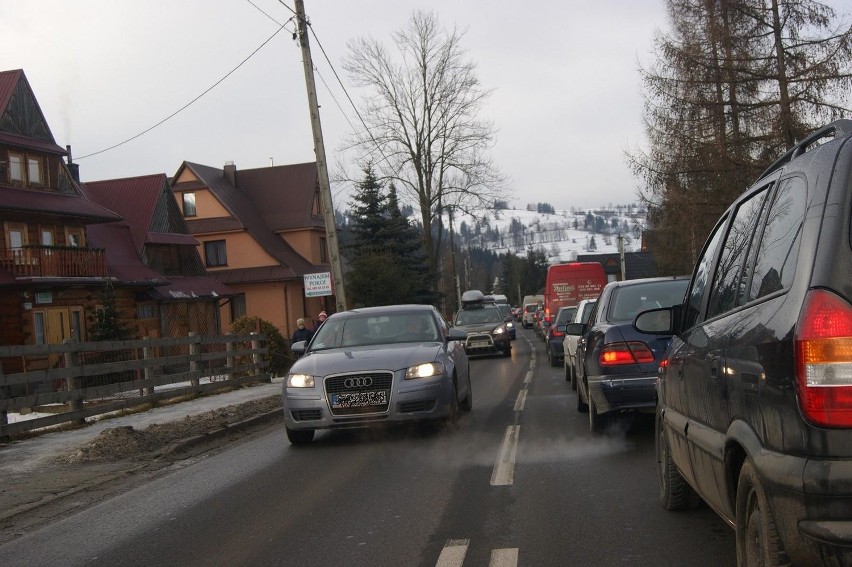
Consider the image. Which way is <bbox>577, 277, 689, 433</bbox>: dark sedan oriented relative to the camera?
away from the camera

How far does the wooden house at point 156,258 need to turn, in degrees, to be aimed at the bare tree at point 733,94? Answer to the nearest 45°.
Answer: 0° — it already faces it

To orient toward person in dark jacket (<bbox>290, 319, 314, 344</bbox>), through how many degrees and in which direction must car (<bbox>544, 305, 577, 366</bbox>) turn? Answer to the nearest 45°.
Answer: approximately 135° to its left

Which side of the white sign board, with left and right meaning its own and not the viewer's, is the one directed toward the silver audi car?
front

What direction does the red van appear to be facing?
away from the camera

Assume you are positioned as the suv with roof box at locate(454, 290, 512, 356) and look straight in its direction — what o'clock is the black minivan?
The black minivan is roughly at 12 o'clock from the suv with roof box.

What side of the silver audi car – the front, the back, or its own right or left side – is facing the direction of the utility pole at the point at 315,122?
back

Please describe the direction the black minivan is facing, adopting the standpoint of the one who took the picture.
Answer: facing away from the viewer and to the left of the viewer

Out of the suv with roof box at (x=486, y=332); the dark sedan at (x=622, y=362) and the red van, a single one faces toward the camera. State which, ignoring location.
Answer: the suv with roof box

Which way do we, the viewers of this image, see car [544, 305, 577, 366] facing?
facing away from the viewer

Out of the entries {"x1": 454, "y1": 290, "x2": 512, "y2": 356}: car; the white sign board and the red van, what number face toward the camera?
2

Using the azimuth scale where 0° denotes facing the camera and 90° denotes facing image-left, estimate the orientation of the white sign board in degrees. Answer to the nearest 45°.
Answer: approximately 0°

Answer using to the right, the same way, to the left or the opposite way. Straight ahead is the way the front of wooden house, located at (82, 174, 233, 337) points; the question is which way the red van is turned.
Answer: to the left
